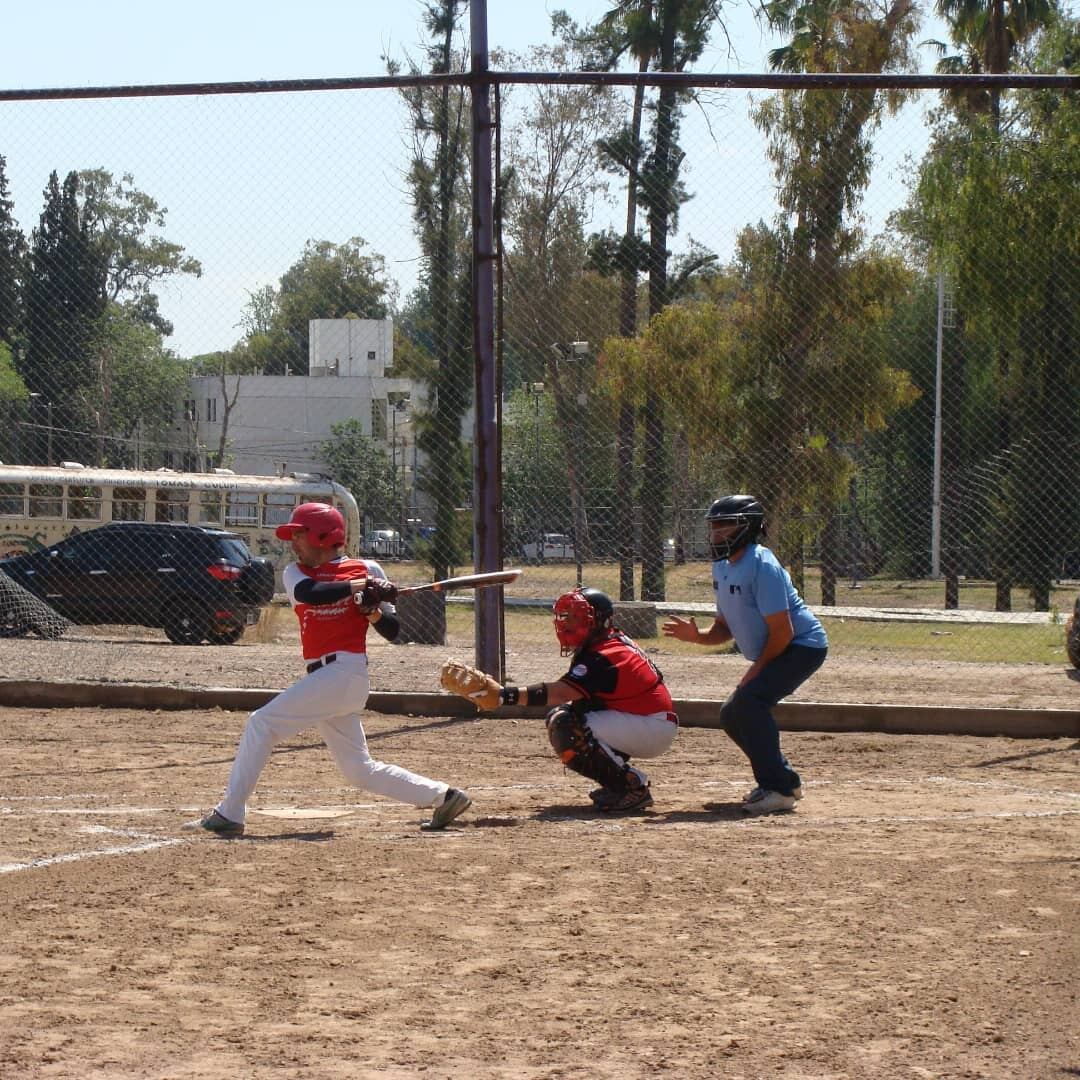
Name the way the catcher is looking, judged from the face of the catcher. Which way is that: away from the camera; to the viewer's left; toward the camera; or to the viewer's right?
to the viewer's left

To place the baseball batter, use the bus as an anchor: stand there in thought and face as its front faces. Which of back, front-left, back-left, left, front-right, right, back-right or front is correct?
right

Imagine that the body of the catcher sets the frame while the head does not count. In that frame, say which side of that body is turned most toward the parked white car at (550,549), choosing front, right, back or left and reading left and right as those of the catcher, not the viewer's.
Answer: right

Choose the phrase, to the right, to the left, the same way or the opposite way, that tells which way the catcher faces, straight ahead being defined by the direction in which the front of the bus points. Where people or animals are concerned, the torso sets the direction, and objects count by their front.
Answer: the opposite way

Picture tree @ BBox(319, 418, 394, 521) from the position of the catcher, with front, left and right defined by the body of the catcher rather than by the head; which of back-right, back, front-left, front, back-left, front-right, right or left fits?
right

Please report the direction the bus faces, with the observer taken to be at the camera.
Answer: facing to the right of the viewer

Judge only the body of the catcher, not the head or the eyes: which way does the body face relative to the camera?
to the viewer's left

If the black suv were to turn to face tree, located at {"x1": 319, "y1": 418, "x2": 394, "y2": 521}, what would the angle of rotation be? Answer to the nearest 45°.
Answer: approximately 90° to its right

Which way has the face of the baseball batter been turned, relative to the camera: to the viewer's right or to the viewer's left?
to the viewer's left

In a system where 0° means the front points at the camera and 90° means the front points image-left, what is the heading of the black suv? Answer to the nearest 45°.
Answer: approximately 135°

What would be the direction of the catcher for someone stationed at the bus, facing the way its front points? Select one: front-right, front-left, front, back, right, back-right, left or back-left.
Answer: right

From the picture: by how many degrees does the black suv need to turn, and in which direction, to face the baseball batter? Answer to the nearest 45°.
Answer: approximately 135° to its left

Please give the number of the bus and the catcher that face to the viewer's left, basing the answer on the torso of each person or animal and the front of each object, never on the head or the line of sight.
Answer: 1
